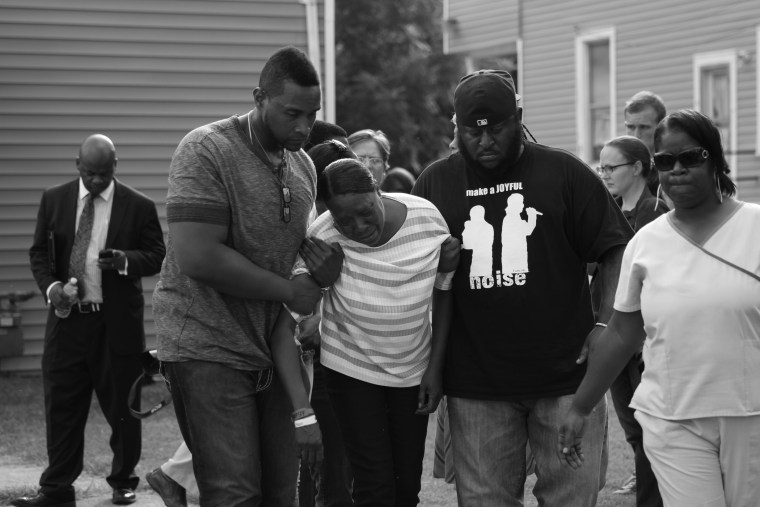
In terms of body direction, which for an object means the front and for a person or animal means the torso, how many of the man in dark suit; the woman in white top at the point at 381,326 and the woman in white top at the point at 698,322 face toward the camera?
3

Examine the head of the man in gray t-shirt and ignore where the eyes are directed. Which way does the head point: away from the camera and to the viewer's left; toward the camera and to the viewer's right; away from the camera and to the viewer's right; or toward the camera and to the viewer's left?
toward the camera and to the viewer's right

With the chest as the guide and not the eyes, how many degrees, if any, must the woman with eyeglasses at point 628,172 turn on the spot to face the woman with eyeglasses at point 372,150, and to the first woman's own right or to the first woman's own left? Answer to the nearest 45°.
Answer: approximately 45° to the first woman's own right

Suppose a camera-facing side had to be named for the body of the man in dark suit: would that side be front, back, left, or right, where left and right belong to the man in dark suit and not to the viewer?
front

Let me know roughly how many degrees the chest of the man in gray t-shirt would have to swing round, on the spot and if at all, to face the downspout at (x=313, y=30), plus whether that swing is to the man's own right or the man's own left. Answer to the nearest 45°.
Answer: approximately 135° to the man's own left

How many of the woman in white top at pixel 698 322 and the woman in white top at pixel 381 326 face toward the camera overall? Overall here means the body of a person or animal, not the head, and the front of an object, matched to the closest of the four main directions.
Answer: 2

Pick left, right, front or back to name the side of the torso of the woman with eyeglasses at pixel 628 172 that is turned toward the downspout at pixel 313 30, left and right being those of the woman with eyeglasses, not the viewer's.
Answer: right

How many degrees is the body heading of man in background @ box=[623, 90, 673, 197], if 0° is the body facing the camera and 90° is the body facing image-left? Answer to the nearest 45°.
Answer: approximately 45°

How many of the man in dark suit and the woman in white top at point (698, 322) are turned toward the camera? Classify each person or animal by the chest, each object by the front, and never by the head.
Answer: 2

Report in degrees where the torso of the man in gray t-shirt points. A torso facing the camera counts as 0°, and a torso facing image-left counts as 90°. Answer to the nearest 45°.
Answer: approximately 315°

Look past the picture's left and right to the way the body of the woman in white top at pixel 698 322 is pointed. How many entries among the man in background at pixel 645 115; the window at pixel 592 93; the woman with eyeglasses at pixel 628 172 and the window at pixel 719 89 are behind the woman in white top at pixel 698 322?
4

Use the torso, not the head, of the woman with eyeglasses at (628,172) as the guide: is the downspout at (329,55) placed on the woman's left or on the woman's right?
on the woman's right

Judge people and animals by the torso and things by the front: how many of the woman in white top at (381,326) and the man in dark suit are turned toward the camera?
2
